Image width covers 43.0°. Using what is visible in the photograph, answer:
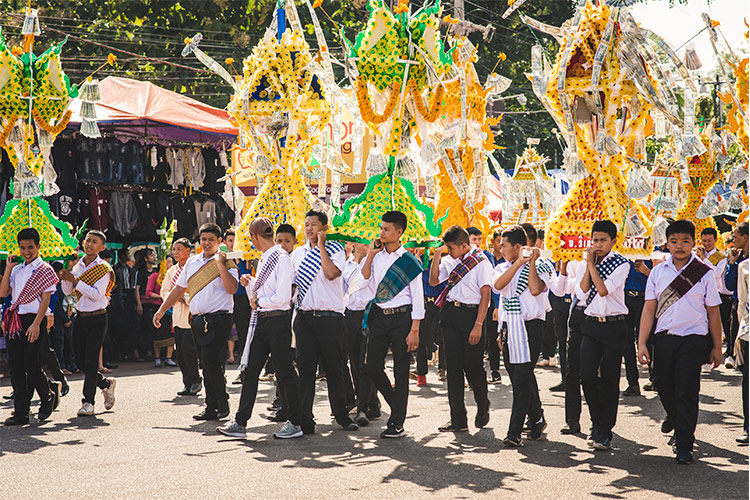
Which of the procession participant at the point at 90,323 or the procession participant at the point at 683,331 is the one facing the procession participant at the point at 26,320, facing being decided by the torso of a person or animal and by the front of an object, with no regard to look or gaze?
the procession participant at the point at 90,323

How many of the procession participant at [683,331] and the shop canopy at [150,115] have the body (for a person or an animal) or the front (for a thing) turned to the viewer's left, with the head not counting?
0

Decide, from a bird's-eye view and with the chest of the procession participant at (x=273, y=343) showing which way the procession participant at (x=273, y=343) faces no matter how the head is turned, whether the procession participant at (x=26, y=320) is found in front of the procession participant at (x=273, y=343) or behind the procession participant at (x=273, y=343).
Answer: in front

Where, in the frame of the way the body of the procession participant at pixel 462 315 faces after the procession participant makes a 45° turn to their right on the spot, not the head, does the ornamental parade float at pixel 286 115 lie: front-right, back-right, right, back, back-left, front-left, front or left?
front-right

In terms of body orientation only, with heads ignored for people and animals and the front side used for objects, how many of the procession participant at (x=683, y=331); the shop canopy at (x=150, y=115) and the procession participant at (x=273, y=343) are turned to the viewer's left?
1

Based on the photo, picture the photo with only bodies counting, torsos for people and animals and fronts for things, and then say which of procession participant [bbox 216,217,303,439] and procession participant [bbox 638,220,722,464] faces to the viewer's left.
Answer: procession participant [bbox 216,217,303,439]

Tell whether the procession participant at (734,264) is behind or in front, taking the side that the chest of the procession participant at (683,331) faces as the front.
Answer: behind

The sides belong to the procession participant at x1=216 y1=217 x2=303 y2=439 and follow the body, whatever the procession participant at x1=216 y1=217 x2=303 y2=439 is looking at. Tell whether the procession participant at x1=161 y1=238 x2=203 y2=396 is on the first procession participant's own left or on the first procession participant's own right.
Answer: on the first procession participant's own right

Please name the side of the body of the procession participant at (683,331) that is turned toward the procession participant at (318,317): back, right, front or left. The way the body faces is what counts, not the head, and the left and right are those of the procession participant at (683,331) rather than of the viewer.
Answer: right

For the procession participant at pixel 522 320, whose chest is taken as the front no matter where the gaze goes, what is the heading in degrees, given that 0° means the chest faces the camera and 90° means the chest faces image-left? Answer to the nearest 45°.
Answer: approximately 45°
